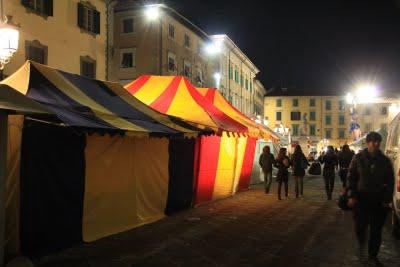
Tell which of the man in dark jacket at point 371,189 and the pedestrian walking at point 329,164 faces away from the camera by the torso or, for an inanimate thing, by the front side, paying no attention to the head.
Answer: the pedestrian walking

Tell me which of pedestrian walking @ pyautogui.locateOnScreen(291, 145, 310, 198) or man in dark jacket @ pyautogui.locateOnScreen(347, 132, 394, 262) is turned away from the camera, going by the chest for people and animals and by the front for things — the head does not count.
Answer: the pedestrian walking

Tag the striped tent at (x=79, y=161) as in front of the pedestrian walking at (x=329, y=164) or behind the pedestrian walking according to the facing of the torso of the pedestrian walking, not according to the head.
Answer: behind

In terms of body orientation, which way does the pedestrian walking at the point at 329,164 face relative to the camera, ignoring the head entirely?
away from the camera

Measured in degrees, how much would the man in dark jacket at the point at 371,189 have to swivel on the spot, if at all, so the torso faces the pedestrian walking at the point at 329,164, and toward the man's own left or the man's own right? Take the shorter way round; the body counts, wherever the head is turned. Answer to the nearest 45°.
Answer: approximately 180°

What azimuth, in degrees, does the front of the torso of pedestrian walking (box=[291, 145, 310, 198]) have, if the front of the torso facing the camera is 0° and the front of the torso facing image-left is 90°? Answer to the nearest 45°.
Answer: approximately 180°

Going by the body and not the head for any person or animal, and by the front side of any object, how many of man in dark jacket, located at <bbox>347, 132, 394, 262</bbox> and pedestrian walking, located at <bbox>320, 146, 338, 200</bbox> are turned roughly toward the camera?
1

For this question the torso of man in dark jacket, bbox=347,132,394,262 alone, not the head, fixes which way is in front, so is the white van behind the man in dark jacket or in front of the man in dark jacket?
behind

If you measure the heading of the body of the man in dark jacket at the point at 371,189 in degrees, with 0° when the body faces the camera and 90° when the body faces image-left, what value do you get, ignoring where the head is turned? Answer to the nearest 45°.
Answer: approximately 0°

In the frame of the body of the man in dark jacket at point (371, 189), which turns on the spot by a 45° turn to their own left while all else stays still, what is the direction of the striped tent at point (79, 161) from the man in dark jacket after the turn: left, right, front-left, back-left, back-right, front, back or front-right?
back-right
